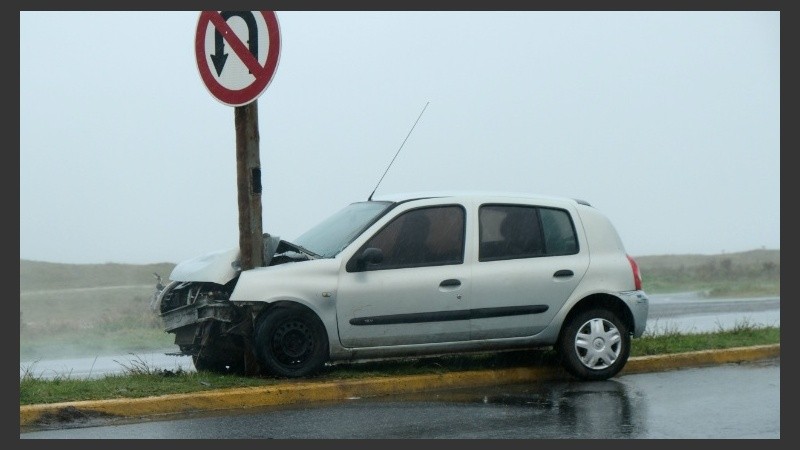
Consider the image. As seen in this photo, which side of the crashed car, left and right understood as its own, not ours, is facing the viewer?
left
